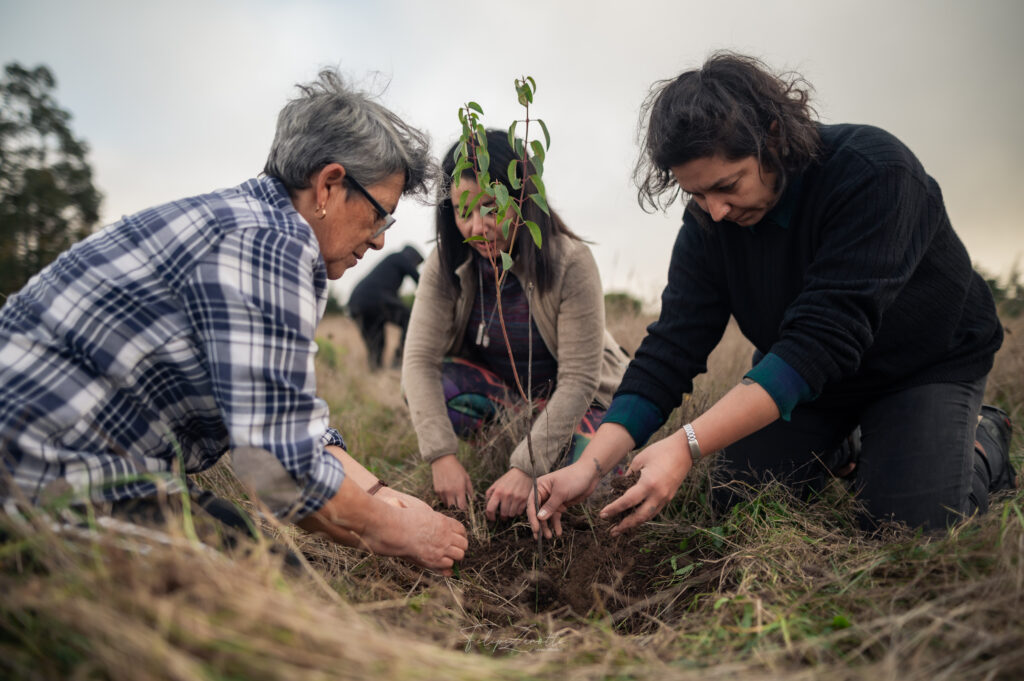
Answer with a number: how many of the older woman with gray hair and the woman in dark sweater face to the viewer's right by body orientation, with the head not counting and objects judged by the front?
1

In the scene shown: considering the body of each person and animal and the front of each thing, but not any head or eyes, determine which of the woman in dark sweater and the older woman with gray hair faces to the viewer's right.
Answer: the older woman with gray hair

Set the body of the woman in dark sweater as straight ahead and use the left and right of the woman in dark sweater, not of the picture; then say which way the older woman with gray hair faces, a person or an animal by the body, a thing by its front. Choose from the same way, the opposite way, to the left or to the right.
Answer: the opposite way

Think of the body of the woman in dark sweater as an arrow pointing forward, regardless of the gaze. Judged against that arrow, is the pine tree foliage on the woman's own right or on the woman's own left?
on the woman's own right

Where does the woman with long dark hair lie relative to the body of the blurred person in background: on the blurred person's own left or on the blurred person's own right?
on the blurred person's own right

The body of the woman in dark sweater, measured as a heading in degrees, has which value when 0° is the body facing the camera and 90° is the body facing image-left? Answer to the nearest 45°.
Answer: approximately 45°

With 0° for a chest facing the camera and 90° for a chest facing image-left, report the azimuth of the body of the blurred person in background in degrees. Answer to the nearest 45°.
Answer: approximately 270°

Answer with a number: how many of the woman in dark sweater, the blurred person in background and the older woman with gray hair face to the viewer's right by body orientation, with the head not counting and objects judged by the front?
2

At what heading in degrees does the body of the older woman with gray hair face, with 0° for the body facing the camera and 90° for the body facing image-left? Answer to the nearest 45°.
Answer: approximately 270°
